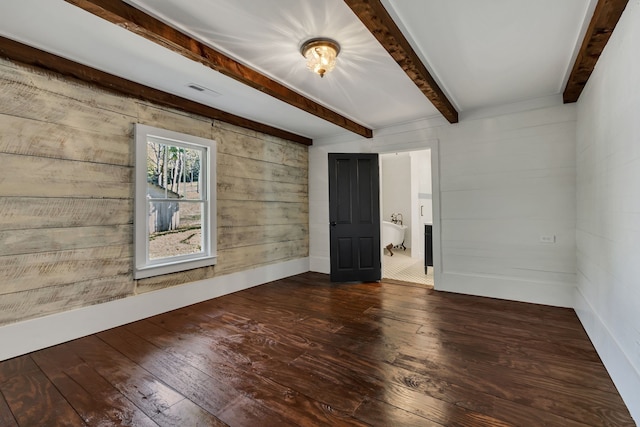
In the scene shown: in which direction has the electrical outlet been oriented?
toward the camera

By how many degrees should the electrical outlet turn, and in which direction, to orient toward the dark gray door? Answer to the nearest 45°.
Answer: approximately 90° to its right

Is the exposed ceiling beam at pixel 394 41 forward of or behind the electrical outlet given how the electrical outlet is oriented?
forward

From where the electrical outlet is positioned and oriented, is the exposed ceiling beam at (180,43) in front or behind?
in front

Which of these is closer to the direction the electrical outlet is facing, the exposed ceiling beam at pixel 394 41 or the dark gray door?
the exposed ceiling beam

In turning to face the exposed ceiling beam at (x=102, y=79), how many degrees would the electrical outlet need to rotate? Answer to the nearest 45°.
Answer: approximately 45° to its right
